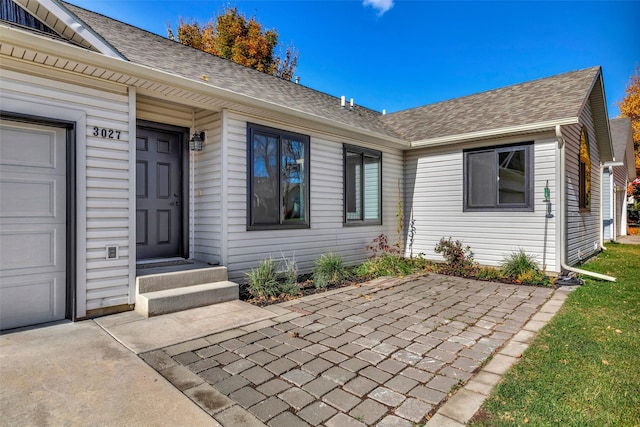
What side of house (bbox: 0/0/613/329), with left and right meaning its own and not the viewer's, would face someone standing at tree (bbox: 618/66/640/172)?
left

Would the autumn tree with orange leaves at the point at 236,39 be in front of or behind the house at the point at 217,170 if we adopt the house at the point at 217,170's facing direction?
behind

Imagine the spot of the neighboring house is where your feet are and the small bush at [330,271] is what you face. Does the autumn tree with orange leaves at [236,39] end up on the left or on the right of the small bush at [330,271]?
right

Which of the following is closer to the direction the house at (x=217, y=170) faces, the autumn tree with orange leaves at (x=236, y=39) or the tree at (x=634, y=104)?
the tree

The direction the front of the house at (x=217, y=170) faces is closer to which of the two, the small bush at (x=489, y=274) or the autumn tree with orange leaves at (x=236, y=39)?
the small bush

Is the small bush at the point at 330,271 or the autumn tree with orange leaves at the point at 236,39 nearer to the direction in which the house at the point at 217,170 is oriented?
the small bush

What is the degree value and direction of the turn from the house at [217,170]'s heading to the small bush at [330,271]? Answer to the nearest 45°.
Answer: approximately 45° to its left

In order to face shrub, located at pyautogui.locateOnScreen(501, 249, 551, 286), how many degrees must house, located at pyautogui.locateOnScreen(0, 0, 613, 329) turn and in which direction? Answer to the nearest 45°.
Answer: approximately 45° to its left

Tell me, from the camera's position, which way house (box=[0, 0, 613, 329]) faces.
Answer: facing the viewer and to the right of the viewer

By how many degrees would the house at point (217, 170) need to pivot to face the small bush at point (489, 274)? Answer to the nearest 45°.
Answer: approximately 45° to its left
